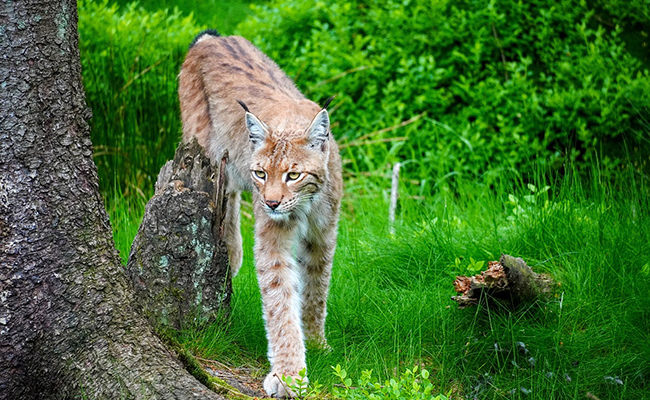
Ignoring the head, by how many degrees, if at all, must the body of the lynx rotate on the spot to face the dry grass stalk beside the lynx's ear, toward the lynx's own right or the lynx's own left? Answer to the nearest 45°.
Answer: approximately 135° to the lynx's own left

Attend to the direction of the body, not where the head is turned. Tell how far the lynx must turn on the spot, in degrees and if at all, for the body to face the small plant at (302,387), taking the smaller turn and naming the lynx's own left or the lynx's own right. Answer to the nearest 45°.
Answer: approximately 45° to the lynx's own right

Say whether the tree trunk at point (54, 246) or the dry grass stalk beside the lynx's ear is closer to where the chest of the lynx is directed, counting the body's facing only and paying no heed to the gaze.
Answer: the tree trunk

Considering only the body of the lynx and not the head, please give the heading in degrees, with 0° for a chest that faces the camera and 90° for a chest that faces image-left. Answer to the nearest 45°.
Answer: approximately 315°

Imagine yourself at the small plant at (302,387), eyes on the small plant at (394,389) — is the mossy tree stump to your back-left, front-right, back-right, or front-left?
back-left

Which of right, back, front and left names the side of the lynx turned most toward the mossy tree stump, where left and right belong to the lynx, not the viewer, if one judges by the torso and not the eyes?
right

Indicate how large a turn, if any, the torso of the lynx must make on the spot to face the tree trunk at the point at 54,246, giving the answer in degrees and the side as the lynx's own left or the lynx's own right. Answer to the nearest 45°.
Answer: approximately 90° to the lynx's own right

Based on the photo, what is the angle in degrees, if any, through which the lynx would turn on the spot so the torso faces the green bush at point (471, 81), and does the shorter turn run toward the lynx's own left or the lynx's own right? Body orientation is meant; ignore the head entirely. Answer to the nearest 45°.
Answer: approximately 90° to the lynx's own left

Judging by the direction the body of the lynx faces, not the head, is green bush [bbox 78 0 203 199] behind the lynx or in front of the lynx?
behind
